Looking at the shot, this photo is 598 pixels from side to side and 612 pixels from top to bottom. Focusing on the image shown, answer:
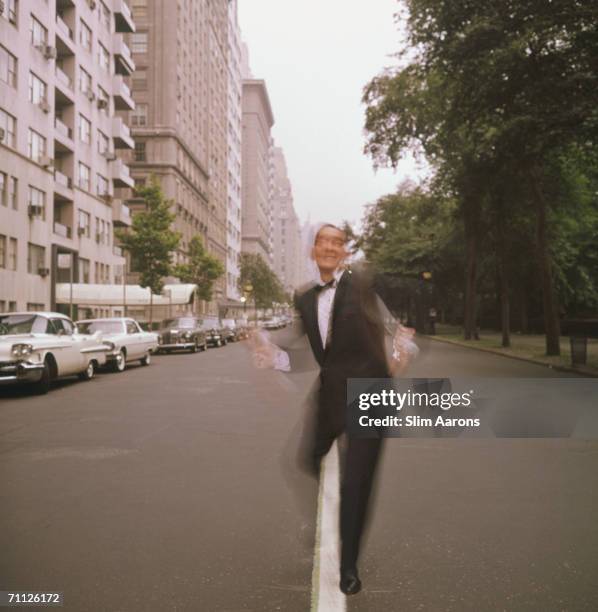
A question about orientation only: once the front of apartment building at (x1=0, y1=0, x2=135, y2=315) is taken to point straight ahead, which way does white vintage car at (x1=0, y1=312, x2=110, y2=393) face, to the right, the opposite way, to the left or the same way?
to the right

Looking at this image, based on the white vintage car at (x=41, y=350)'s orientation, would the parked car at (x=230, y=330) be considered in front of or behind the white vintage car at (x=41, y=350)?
behind

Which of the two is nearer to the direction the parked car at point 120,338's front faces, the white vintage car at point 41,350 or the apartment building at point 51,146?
the white vintage car

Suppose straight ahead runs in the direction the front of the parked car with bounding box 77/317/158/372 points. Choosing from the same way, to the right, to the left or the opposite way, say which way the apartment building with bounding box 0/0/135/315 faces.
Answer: to the left

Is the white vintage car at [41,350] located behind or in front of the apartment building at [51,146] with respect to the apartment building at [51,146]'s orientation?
in front

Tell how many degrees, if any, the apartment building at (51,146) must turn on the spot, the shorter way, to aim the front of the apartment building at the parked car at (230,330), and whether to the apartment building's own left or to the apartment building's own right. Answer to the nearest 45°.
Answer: approximately 45° to the apartment building's own left

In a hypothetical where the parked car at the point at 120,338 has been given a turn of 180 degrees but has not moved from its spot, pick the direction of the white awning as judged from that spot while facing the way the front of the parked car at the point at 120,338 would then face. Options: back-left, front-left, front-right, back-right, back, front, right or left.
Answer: front-left

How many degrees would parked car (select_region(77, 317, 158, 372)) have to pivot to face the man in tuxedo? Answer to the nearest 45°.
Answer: approximately 45° to its left

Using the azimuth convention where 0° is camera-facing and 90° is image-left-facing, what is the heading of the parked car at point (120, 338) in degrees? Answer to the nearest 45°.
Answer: approximately 45°

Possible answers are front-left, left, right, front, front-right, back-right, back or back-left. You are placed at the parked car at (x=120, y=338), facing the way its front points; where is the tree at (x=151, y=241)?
back-right

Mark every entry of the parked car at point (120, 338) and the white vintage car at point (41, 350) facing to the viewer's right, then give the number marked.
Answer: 0

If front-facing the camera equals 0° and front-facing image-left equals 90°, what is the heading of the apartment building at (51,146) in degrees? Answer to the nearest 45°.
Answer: approximately 315°
